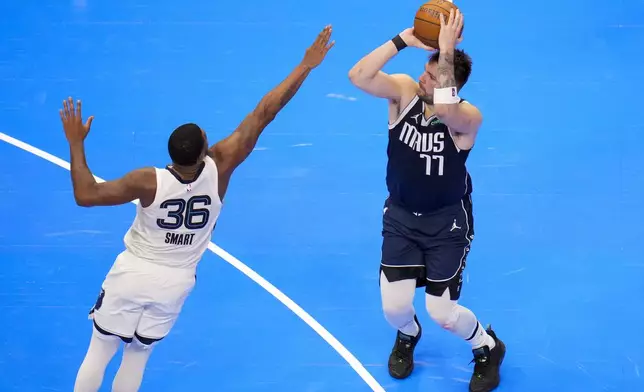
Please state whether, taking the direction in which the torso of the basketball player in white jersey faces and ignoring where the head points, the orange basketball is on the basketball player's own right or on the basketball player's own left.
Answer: on the basketball player's own right

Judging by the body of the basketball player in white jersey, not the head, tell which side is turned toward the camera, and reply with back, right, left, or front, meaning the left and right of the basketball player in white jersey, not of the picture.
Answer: back

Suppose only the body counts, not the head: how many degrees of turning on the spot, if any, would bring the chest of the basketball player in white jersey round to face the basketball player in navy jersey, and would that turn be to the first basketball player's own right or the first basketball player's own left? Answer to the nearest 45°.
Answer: approximately 90° to the first basketball player's own right
